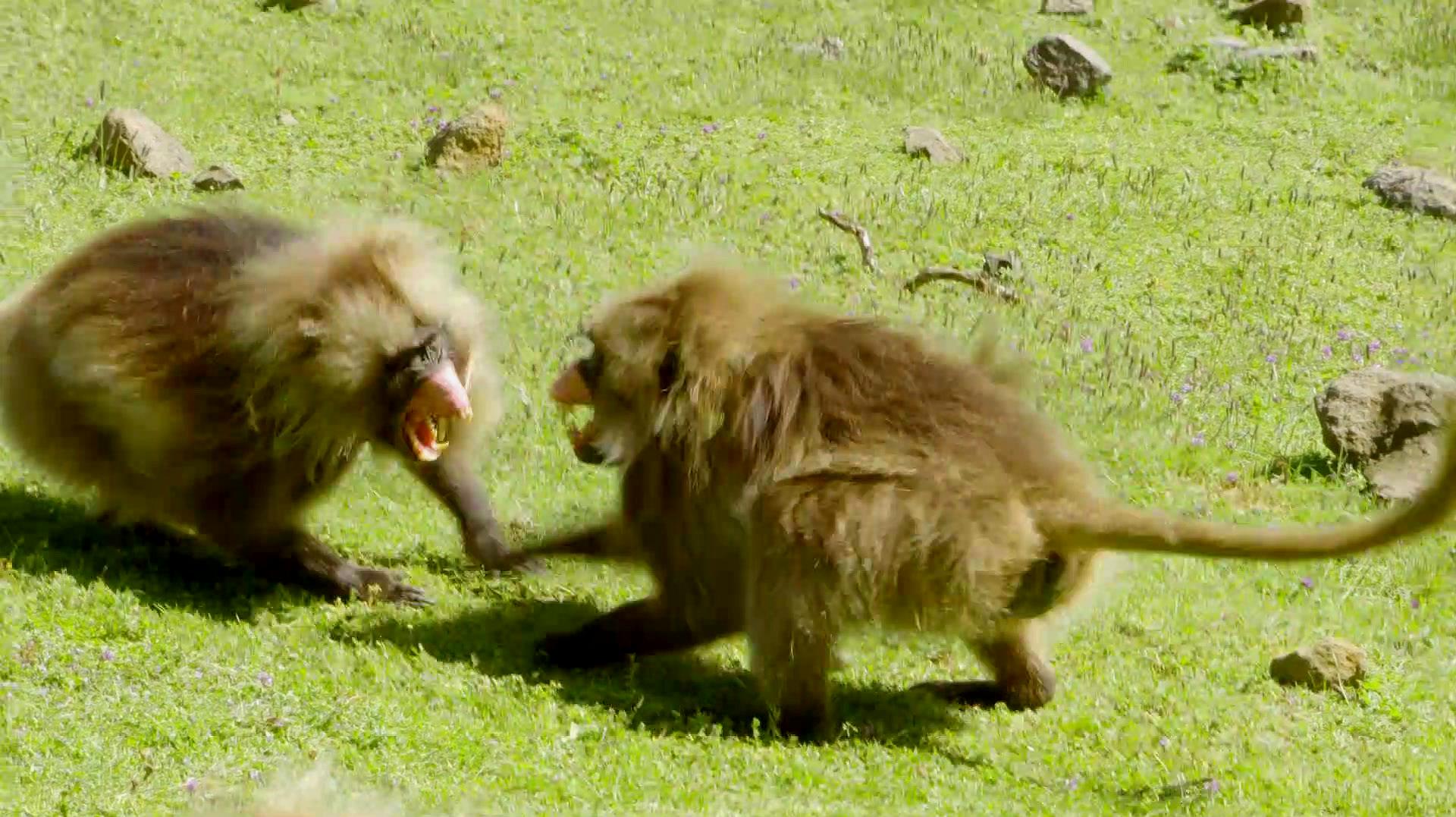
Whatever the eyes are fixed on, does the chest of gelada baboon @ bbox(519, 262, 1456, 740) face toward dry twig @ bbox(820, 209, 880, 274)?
no

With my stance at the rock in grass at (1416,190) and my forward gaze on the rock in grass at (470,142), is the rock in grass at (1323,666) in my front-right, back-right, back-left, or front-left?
front-left

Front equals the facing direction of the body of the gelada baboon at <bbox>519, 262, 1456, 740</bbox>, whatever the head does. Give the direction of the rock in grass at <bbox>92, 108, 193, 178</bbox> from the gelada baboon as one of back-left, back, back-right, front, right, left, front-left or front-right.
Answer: front-right

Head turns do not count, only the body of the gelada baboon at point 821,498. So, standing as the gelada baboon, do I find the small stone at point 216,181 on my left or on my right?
on my right

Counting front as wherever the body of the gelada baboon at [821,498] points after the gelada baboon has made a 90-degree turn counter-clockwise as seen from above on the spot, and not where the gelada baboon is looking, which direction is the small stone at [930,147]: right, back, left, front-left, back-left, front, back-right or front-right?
back

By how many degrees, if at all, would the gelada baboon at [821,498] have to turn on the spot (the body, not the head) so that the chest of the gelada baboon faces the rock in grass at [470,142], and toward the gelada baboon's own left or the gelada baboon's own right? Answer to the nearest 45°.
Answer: approximately 45° to the gelada baboon's own right

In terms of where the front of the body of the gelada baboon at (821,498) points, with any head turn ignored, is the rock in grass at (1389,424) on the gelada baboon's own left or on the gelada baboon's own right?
on the gelada baboon's own right

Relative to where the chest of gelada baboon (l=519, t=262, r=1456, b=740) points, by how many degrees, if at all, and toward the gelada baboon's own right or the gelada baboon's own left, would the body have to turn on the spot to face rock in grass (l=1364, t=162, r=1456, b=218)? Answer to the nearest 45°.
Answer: approximately 90° to the gelada baboon's own right

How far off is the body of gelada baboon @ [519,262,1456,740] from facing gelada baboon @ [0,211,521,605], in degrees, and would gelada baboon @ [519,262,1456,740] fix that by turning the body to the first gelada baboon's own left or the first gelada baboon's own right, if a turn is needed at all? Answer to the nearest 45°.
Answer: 0° — it already faces it

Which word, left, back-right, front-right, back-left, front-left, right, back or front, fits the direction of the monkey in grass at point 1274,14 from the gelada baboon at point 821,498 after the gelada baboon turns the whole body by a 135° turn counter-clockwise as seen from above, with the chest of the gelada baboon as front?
back-left

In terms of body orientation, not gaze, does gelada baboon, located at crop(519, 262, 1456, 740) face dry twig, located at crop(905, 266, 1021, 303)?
no

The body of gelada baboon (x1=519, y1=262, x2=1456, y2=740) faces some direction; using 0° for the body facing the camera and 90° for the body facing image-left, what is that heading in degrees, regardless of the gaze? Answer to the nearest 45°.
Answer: approximately 90°

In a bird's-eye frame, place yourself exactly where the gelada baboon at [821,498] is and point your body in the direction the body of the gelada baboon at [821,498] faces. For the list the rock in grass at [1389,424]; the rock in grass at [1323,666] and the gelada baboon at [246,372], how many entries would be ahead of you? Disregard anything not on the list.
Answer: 1

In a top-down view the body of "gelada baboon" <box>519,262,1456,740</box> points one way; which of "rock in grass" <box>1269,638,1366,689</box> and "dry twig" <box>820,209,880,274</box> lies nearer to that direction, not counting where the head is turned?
the dry twig

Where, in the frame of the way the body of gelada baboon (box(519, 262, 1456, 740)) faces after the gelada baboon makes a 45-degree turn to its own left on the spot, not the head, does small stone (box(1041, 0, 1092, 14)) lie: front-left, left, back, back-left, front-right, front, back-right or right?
back-right

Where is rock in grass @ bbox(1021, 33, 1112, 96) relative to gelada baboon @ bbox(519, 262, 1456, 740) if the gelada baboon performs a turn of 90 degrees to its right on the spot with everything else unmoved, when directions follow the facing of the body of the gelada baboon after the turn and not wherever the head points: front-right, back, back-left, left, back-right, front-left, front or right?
front
